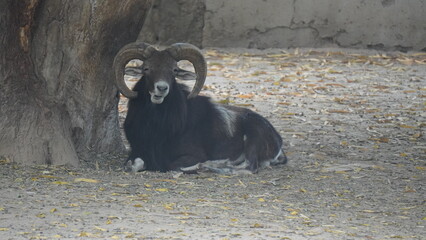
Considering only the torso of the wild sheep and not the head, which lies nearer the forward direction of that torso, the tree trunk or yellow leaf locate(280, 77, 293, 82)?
the tree trunk

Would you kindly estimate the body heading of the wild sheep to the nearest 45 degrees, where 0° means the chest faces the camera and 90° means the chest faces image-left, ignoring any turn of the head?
approximately 45°

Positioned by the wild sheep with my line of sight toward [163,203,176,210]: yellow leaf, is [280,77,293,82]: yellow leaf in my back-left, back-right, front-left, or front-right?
back-left

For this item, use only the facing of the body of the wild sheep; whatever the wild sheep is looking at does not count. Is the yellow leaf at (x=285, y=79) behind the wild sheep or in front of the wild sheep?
behind

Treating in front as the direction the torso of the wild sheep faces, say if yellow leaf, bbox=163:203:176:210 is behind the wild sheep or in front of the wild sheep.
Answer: in front
